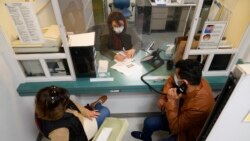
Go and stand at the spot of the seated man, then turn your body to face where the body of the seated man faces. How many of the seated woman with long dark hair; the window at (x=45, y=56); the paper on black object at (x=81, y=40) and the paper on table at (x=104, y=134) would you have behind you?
0

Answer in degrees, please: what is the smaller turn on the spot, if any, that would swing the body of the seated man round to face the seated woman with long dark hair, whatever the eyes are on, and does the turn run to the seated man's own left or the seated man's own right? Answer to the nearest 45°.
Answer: approximately 45° to the seated man's own left

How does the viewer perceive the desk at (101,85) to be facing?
facing the viewer

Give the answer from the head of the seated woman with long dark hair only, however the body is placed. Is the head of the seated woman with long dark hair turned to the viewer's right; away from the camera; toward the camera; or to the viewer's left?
away from the camera

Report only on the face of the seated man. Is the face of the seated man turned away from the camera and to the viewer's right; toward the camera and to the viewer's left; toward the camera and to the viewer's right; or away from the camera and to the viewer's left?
away from the camera and to the viewer's left

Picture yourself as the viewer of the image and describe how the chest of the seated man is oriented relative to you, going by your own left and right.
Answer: facing to the left of the viewer

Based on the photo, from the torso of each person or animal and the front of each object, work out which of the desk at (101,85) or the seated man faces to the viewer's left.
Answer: the seated man

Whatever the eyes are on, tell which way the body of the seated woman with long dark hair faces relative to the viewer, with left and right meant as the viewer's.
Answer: facing away from the viewer and to the right of the viewer

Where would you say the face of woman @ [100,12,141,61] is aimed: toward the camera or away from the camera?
toward the camera
